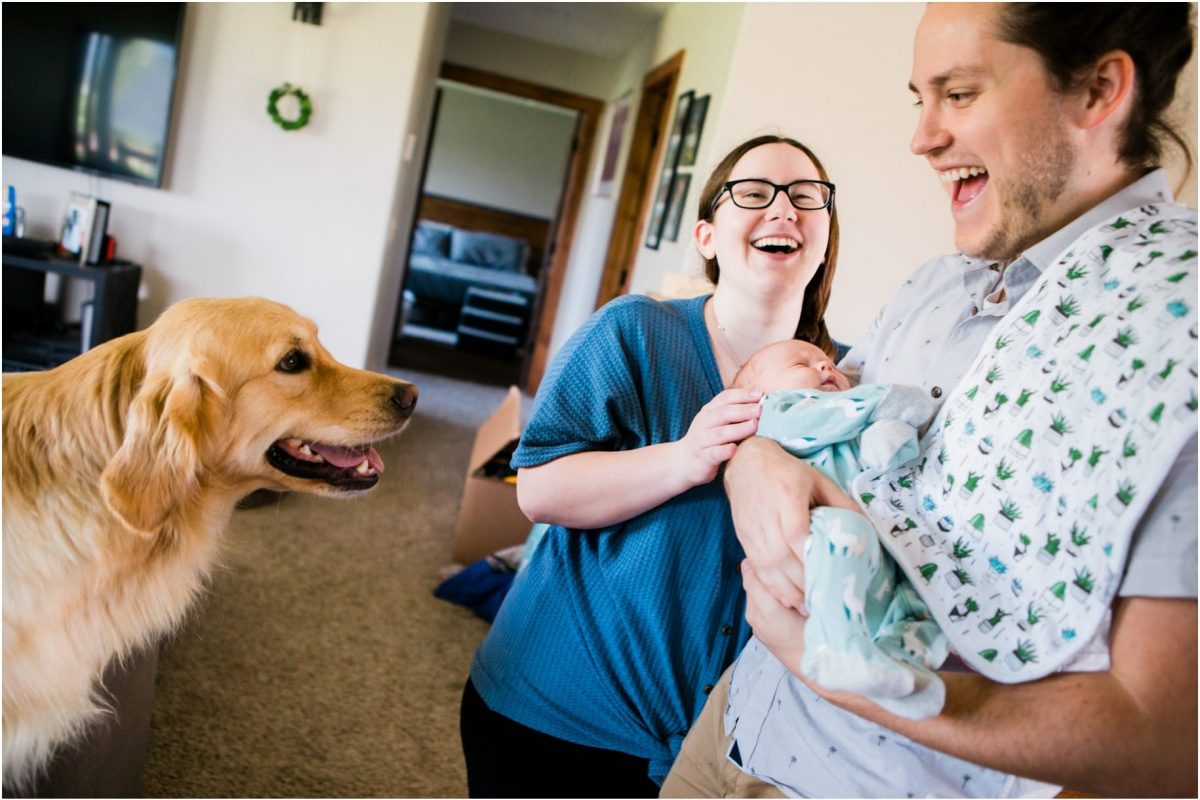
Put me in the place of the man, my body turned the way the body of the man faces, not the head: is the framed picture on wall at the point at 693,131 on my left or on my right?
on my right

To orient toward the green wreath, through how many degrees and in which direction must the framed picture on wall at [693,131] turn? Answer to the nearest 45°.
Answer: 0° — it already faces it

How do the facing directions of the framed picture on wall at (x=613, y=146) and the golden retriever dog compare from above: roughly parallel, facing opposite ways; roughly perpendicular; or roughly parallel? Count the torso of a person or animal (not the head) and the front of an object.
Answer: roughly parallel, facing opposite ways

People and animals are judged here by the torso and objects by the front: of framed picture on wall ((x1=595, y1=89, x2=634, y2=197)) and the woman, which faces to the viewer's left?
the framed picture on wall

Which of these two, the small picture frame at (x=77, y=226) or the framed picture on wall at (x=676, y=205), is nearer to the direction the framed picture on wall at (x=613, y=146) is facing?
the small picture frame

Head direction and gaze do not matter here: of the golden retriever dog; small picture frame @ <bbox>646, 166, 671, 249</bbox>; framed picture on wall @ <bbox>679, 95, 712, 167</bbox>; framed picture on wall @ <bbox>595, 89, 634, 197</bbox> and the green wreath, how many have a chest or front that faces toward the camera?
1

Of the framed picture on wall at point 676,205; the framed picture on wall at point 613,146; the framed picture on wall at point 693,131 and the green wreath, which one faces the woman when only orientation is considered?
the green wreath

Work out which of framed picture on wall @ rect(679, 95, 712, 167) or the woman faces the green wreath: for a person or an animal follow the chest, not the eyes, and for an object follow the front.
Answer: the framed picture on wall

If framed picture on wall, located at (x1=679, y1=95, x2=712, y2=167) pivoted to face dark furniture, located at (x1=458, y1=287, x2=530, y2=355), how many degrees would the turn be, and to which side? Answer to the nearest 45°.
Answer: approximately 90° to its right

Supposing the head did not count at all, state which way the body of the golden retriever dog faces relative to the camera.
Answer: to the viewer's right

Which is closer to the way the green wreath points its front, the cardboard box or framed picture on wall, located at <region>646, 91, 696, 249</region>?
the cardboard box

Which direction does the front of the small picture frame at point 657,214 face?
to the viewer's left

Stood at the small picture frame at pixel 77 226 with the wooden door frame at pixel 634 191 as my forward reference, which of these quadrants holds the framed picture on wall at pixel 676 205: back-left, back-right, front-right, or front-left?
front-right

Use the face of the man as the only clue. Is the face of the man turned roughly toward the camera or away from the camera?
toward the camera

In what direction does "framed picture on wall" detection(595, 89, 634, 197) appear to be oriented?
to the viewer's left

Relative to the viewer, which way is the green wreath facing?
toward the camera

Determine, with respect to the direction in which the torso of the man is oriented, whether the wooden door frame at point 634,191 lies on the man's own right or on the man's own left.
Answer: on the man's own right

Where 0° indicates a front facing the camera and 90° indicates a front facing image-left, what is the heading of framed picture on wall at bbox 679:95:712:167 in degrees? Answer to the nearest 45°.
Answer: approximately 90°

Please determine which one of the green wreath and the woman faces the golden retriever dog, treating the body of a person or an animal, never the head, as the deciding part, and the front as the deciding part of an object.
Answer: the green wreath

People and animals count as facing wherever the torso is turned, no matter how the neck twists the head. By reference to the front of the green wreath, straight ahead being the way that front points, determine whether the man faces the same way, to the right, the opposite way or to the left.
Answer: to the right
